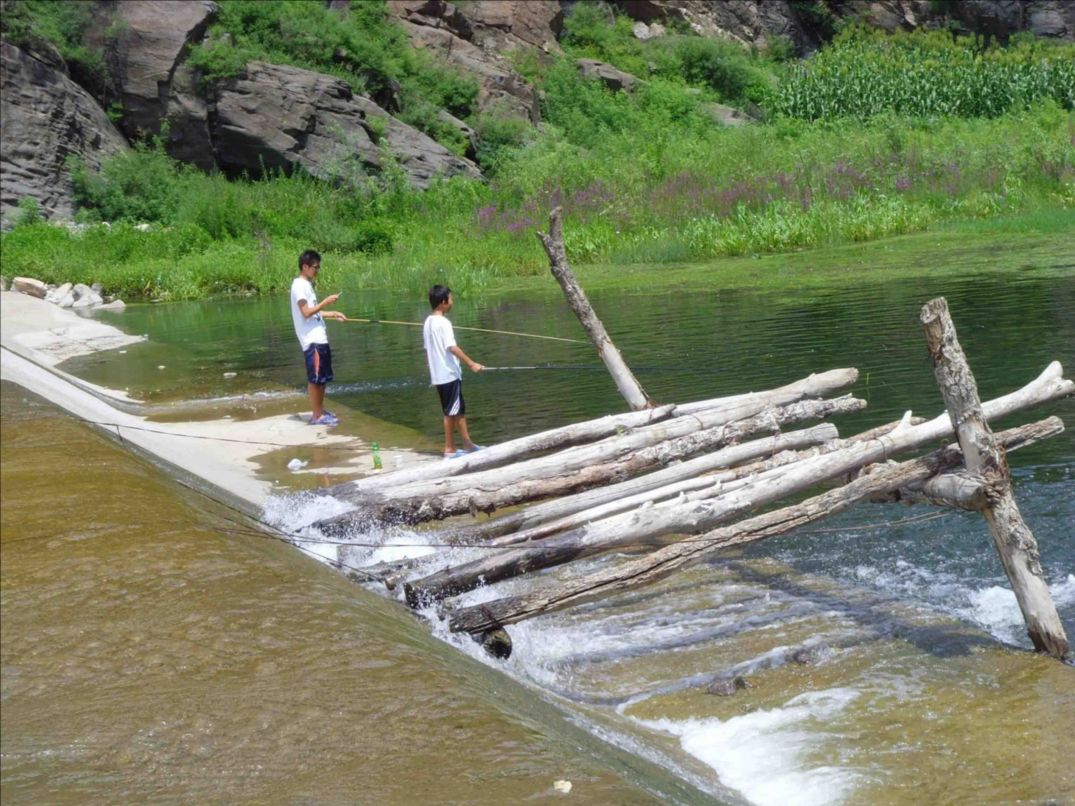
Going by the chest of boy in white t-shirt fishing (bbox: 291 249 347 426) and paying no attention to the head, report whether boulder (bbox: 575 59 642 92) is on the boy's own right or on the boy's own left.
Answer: on the boy's own left

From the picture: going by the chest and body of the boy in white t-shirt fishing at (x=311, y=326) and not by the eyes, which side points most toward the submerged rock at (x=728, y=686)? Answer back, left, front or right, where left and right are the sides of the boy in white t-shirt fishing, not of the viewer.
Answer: right

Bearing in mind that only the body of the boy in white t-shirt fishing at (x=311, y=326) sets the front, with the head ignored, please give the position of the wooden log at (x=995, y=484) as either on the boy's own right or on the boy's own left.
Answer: on the boy's own right

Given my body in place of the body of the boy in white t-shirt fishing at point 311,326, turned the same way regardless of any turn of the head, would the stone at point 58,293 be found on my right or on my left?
on my left

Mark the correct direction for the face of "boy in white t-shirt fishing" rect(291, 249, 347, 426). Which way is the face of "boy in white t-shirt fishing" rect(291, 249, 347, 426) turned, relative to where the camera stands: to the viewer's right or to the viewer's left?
to the viewer's right

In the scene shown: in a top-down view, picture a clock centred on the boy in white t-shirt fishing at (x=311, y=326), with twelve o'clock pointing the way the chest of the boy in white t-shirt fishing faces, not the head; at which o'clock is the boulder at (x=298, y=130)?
The boulder is roughly at 9 o'clock from the boy in white t-shirt fishing.

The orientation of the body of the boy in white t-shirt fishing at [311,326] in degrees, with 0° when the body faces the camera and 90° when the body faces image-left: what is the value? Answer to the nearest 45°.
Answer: approximately 270°

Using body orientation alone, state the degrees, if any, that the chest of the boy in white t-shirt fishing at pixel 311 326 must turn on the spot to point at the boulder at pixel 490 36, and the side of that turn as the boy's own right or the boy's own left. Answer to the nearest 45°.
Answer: approximately 90° to the boy's own left

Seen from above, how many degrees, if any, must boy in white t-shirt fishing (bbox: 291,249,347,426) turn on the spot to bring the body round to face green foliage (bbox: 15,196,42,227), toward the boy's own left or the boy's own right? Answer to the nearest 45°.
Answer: approximately 90° to the boy's own left
